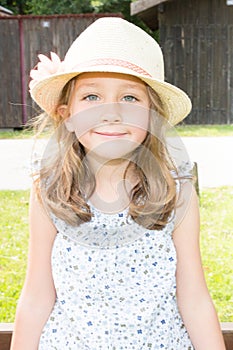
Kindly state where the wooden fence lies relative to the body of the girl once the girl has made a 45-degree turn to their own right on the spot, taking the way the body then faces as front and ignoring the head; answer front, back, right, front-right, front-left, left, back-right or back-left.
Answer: back-right

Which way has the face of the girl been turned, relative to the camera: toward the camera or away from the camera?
toward the camera

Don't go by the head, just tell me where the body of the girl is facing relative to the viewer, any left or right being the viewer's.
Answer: facing the viewer

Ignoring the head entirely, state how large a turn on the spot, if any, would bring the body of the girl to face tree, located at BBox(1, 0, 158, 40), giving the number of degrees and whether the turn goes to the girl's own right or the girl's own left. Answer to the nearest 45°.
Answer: approximately 180°
